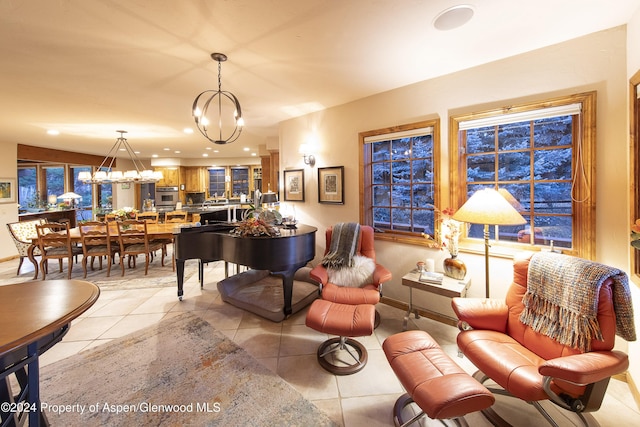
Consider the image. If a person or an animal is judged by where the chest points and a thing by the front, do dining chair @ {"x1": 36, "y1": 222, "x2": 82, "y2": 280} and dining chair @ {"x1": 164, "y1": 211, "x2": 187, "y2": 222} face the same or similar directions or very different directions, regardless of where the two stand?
very different directions

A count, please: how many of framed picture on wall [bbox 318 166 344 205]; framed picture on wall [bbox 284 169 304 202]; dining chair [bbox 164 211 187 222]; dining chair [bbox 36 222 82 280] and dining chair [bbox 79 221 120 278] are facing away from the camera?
2

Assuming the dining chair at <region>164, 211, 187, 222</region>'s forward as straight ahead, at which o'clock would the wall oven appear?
The wall oven is roughly at 6 o'clock from the dining chair.

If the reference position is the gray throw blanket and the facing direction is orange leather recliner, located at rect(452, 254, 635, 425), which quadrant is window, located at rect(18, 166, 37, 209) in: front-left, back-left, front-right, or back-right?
back-right

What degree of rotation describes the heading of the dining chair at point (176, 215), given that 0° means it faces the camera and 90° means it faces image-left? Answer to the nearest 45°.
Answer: approximately 0°

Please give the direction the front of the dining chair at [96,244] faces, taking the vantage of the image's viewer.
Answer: facing away from the viewer

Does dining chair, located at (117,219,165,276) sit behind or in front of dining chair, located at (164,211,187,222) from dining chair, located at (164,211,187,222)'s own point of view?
in front

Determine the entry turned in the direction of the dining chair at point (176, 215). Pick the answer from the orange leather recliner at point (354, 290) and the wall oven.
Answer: the wall oven

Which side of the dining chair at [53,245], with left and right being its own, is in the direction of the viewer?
back

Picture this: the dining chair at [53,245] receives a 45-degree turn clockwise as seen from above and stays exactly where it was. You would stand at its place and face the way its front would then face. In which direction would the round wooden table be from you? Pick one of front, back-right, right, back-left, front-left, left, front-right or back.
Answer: back-right

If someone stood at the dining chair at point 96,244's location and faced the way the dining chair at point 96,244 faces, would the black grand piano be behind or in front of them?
behind

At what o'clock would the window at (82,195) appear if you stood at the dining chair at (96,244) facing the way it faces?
The window is roughly at 12 o'clock from the dining chair.
